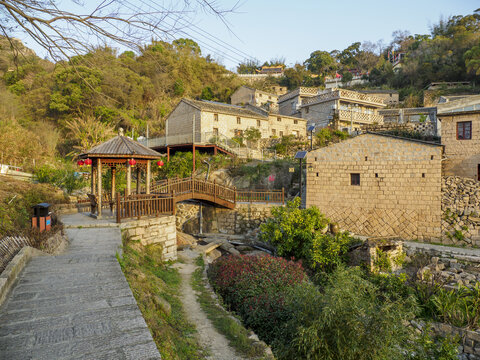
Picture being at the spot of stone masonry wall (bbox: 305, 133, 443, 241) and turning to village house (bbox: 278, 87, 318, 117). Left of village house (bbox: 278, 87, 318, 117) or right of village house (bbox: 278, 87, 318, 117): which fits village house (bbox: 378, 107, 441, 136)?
right

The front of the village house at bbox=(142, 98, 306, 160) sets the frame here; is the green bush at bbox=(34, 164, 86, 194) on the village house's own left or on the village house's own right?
on the village house's own right

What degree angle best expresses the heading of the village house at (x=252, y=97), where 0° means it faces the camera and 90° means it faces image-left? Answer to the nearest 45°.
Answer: approximately 315°

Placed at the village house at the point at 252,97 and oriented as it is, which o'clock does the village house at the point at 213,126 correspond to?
the village house at the point at 213,126 is roughly at 2 o'clock from the village house at the point at 252,97.

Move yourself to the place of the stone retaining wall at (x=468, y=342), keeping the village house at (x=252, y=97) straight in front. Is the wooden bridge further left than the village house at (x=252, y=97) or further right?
left

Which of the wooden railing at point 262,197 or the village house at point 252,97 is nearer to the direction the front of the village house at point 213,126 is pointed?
the wooden railing

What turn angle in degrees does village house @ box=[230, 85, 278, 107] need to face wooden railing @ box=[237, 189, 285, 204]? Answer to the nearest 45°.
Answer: approximately 45° to its right
